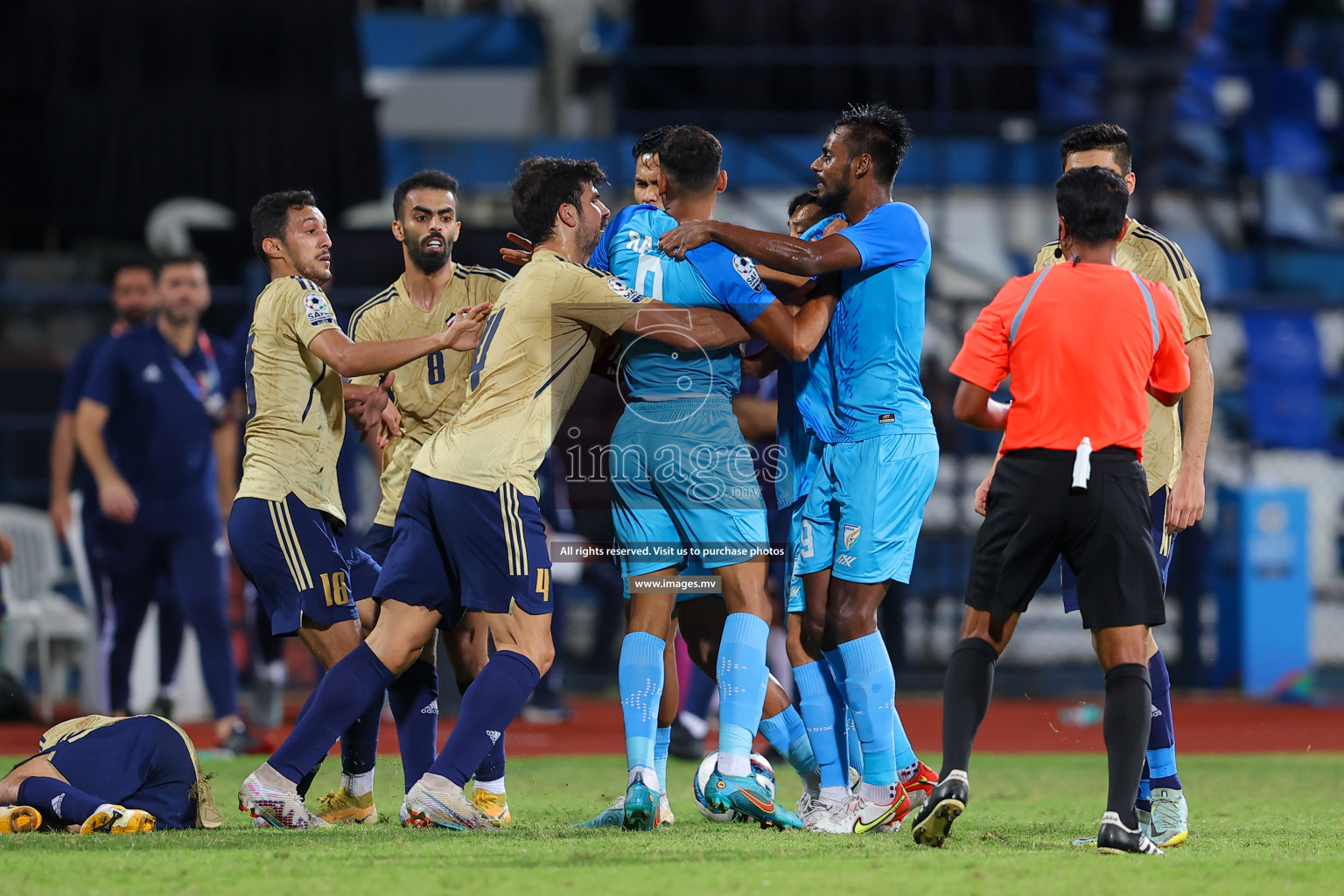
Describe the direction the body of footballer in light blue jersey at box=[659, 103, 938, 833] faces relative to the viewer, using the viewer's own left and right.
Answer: facing to the left of the viewer

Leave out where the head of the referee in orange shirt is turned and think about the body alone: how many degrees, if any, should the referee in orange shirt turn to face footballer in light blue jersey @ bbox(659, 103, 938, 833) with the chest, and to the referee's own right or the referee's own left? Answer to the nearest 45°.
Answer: approximately 45° to the referee's own left

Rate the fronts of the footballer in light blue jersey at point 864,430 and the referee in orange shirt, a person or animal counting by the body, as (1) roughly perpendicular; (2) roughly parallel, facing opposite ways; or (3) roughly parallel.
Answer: roughly perpendicular

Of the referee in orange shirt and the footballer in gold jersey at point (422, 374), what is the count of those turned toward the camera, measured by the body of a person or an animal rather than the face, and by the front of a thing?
1

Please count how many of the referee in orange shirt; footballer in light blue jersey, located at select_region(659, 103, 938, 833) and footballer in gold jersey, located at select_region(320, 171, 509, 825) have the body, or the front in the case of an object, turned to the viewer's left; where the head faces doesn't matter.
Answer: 1

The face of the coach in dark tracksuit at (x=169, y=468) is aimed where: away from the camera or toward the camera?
toward the camera

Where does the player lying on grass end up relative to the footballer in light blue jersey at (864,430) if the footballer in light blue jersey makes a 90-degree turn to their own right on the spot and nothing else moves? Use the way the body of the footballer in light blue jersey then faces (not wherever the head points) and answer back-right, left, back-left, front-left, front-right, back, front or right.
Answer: left

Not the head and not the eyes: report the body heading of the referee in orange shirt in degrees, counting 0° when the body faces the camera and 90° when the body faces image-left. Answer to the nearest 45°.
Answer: approximately 180°

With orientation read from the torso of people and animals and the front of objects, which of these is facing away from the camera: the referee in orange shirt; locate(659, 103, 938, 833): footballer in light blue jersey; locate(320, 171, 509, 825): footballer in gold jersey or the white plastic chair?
the referee in orange shirt

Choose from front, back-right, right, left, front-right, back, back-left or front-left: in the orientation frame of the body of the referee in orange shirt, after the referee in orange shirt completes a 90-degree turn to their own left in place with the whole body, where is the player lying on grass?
front

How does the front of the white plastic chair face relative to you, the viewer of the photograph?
facing the viewer and to the right of the viewer

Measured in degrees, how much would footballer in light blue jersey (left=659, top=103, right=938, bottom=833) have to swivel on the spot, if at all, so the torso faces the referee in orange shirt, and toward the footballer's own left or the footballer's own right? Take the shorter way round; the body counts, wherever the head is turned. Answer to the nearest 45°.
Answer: approximately 135° to the footballer's own left

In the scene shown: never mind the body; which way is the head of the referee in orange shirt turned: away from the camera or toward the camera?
away from the camera

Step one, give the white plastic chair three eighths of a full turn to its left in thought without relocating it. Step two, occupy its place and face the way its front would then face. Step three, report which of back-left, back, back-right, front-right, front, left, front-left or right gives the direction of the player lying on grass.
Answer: back

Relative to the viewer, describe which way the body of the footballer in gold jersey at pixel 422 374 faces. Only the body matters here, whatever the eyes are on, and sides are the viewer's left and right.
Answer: facing the viewer

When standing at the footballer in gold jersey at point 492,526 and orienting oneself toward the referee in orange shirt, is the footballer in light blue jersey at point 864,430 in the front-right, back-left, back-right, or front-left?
front-left

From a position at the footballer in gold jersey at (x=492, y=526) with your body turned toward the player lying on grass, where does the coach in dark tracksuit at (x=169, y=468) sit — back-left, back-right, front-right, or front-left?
front-right
